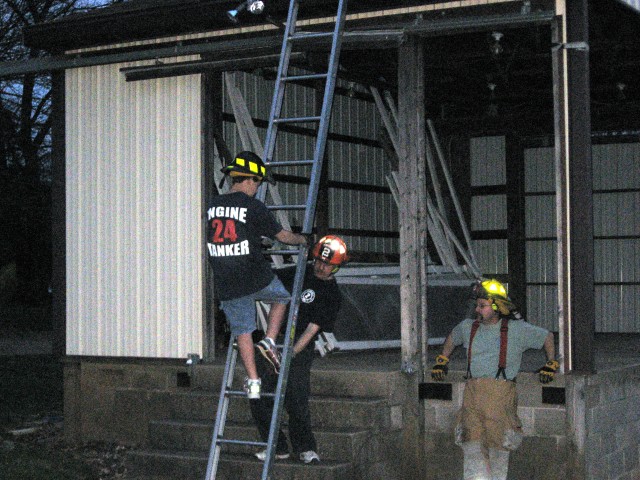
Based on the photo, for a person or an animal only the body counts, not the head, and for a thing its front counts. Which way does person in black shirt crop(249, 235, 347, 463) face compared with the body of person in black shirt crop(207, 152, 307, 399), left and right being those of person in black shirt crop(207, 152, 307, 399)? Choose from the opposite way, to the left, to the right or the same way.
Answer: the opposite way

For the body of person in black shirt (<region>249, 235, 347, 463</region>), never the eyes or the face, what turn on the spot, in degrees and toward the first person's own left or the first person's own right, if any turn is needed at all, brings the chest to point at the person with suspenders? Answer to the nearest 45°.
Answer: approximately 135° to the first person's own left

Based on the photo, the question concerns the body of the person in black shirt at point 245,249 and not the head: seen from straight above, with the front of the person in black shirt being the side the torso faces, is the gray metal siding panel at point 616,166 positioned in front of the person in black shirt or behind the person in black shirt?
in front

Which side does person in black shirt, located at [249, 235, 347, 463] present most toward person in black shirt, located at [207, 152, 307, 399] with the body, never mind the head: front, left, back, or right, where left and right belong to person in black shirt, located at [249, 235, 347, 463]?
front

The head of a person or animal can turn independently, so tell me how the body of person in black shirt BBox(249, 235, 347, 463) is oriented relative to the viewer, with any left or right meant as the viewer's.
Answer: facing the viewer and to the left of the viewer

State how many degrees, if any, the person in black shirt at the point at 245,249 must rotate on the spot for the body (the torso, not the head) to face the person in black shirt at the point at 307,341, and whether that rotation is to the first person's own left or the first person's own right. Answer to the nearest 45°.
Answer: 0° — they already face them

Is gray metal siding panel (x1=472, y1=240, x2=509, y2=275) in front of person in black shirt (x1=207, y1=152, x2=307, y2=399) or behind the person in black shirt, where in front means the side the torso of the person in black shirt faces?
in front

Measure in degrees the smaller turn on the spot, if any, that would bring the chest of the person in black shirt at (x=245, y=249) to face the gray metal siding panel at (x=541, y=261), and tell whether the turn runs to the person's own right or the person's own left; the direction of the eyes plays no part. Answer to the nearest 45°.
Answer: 0° — they already face it

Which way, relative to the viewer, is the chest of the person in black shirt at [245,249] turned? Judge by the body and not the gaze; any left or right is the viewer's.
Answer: facing away from the viewer and to the right of the viewer
